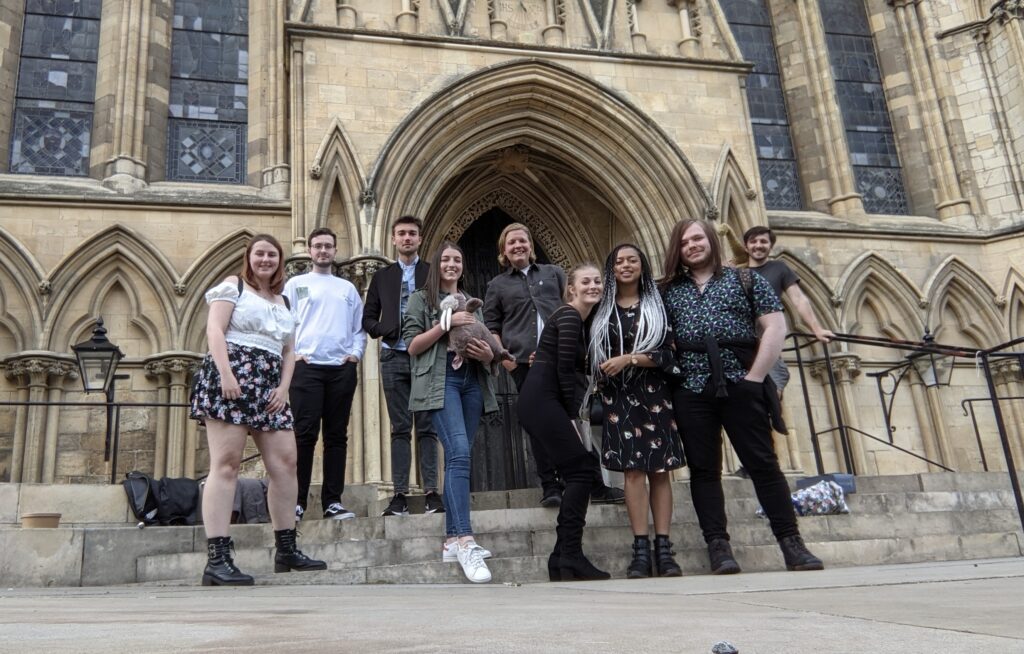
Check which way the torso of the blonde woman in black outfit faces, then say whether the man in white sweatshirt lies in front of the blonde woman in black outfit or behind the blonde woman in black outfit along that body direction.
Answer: behind

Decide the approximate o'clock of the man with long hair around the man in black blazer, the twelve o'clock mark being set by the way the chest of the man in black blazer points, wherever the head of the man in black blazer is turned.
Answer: The man with long hair is roughly at 10 o'clock from the man in black blazer.
